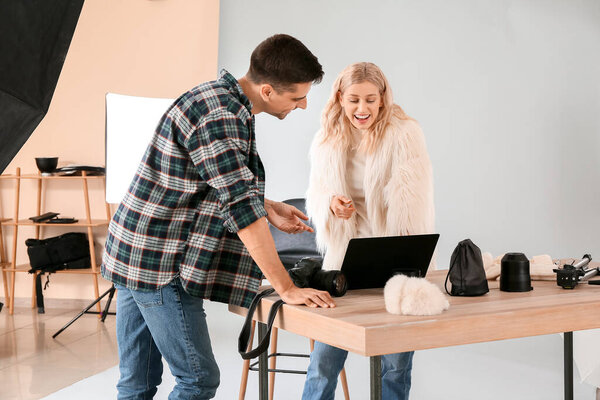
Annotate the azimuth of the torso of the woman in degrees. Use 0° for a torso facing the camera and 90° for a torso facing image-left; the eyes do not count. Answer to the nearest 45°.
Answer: approximately 0°

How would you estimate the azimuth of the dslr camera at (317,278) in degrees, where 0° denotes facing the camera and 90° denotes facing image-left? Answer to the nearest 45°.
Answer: approximately 315°

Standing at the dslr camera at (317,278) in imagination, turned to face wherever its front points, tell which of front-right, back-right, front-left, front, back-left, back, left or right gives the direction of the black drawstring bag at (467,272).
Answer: front-left

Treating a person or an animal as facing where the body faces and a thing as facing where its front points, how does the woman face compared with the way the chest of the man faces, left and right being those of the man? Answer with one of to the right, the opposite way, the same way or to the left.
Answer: to the right

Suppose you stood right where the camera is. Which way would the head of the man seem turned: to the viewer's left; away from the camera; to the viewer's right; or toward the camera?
to the viewer's right

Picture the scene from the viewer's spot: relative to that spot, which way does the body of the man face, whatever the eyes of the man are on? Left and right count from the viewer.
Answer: facing to the right of the viewer

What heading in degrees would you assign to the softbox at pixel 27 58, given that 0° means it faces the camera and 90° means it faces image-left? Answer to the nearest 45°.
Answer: approximately 225°
